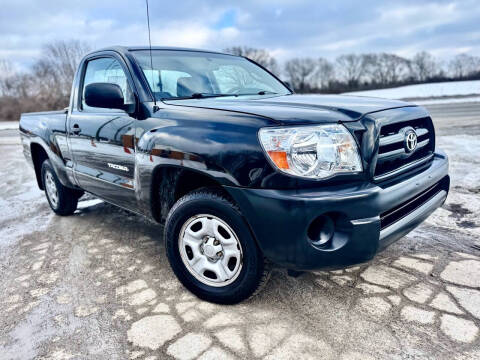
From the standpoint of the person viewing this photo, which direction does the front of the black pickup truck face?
facing the viewer and to the right of the viewer

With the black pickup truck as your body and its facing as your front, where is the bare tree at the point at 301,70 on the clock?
The bare tree is roughly at 8 o'clock from the black pickup truck.

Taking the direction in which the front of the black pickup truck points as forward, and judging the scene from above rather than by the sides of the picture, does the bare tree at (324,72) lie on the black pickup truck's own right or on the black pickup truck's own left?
on the black pickup truck's own left
